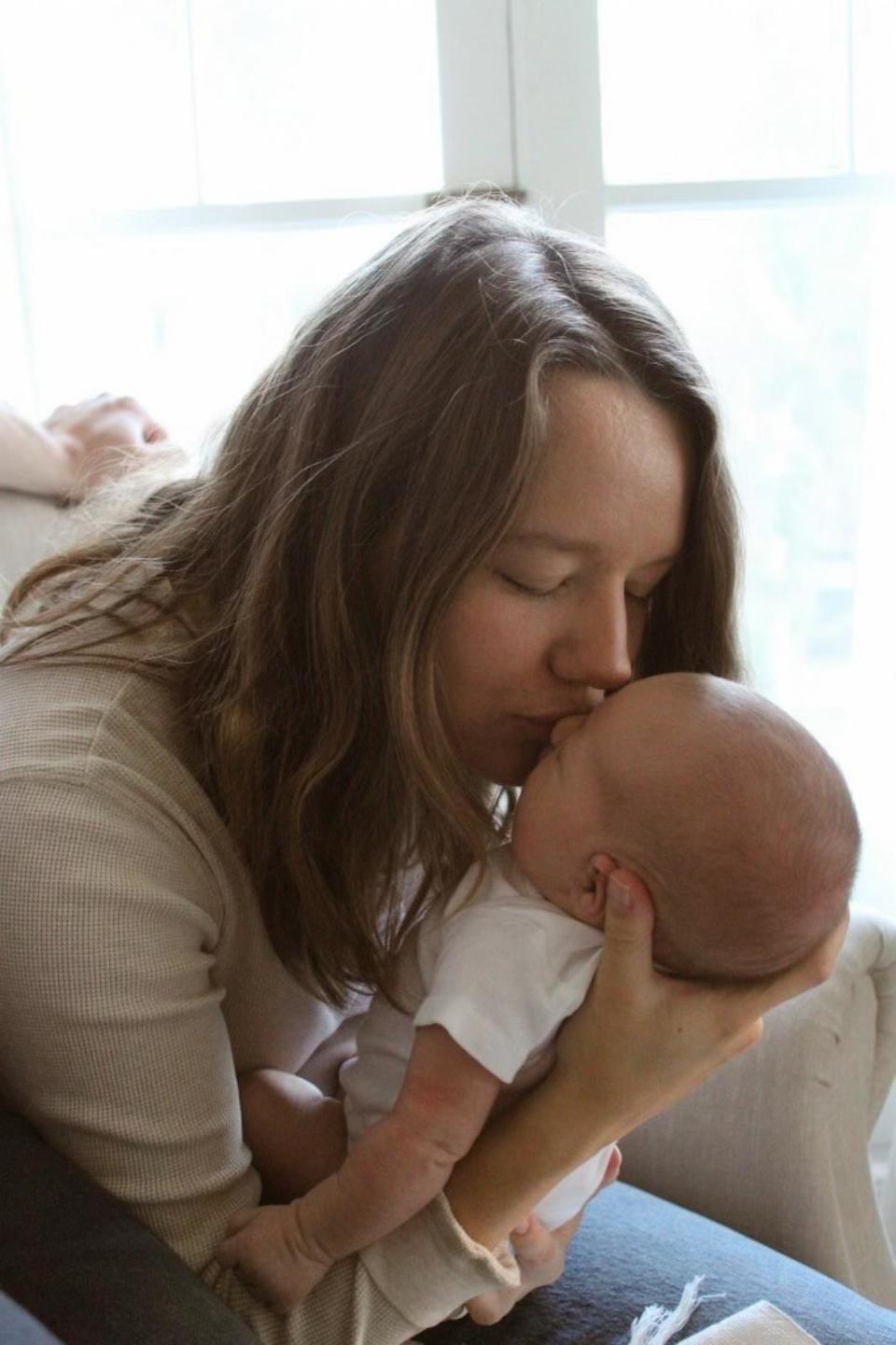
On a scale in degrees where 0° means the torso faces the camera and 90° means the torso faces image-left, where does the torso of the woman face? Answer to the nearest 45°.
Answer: approximately 315°
